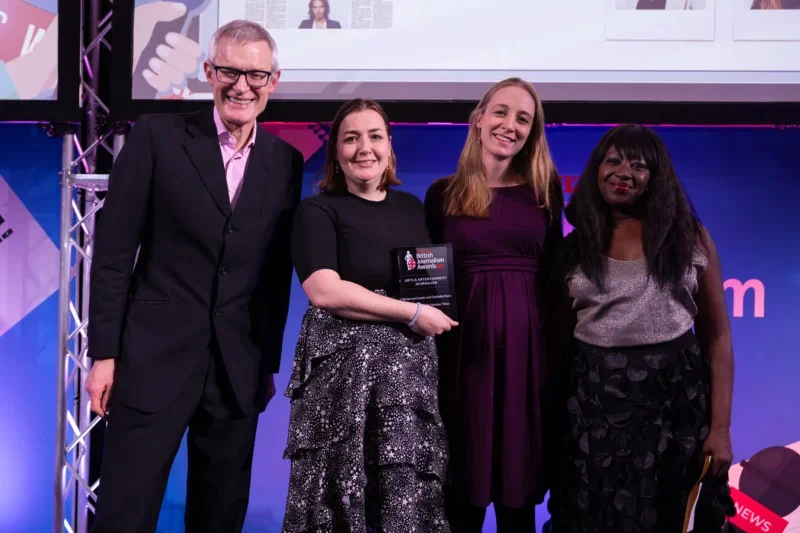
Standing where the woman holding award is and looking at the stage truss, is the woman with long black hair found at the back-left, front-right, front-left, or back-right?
back-right

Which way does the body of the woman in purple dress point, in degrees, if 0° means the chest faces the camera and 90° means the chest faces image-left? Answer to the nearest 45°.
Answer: approximately 0°

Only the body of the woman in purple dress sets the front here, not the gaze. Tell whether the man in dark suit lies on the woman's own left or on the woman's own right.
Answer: on the woman's own right

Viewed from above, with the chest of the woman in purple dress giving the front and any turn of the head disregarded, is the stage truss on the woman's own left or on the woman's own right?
on the woman's own right
